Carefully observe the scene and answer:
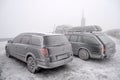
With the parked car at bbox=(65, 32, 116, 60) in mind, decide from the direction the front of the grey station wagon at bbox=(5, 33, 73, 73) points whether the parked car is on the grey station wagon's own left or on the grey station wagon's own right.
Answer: on the grey station wagon's own right

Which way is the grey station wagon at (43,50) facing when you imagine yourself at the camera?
facing away from the viewer and to the left of the viewer
